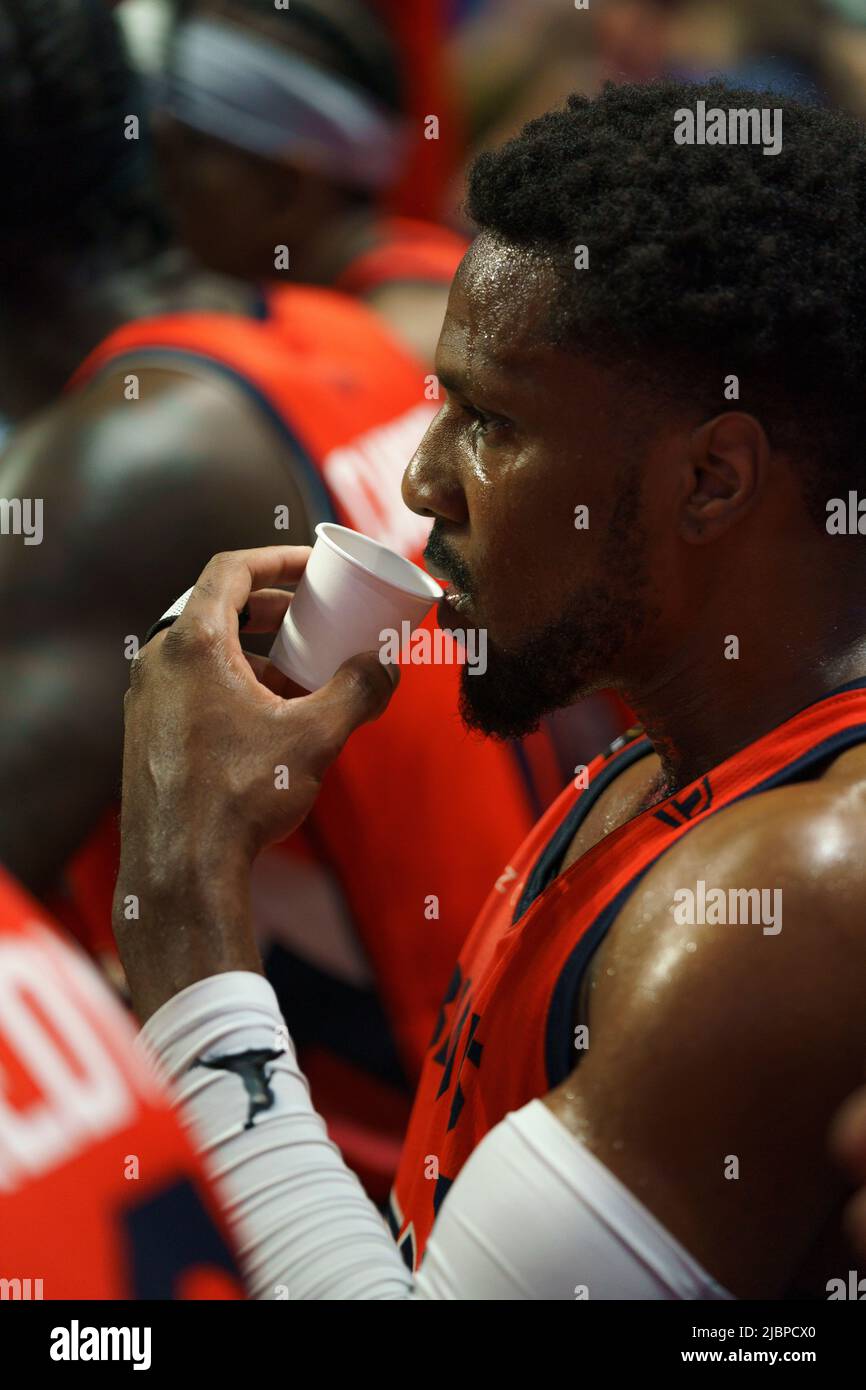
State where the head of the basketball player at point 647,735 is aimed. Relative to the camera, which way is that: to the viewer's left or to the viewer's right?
to the viewer's left

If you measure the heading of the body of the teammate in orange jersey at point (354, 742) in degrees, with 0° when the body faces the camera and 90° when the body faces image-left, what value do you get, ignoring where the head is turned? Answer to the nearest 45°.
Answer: approximately 135°

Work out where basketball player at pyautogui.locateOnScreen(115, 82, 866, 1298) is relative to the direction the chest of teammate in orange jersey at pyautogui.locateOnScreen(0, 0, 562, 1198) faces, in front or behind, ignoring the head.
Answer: behind

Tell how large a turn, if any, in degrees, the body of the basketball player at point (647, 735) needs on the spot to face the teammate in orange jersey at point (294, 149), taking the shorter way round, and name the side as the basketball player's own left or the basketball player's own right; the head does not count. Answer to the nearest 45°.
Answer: approximately 90° to the basketball player's own right

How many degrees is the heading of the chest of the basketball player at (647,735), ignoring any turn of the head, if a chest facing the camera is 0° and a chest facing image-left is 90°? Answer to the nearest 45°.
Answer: approximately 90°

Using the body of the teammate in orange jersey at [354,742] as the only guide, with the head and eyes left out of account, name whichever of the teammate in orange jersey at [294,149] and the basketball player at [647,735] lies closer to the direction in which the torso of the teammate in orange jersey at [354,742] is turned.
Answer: the teammate in orange jersey

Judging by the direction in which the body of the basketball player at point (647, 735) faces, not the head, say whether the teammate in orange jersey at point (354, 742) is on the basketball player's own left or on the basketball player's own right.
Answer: on the basketball player's own right
